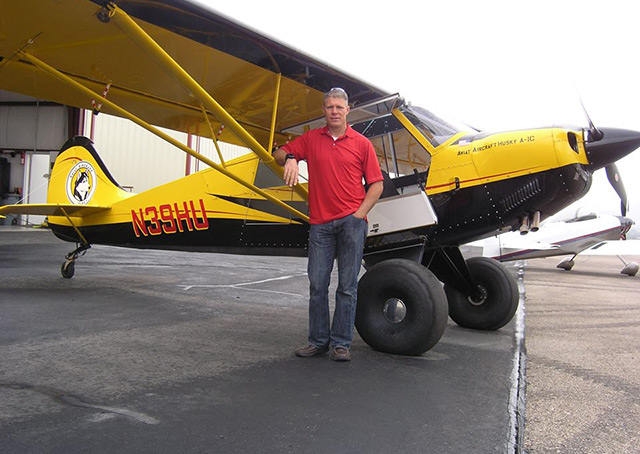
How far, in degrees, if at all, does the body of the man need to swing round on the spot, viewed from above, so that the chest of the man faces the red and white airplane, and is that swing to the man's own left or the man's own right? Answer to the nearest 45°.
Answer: approximately 135° to the man's own left

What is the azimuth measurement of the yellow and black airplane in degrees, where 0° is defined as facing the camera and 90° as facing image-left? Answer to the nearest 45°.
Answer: approximately 315°

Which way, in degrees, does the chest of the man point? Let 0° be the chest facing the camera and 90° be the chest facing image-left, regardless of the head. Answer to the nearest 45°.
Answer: approximately 0°
